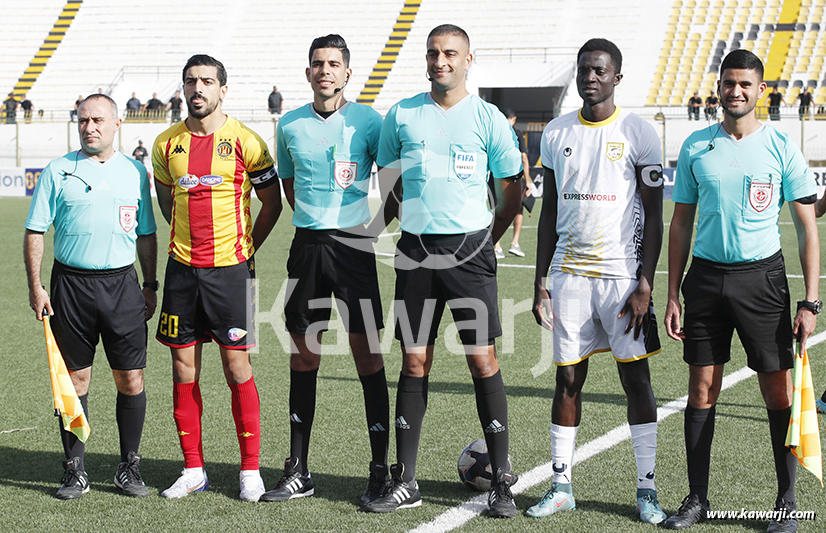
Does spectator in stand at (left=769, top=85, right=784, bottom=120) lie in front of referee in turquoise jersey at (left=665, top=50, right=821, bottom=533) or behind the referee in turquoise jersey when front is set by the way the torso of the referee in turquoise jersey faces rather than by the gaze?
behind

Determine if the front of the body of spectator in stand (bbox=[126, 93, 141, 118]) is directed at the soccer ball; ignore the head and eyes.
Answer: yes

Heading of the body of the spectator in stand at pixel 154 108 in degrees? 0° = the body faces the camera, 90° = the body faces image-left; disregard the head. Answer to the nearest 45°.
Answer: approximately 0°

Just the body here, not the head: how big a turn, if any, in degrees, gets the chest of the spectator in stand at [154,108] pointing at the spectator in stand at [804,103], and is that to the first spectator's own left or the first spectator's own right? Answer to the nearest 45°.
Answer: approximately 45° to the first spectator's own left

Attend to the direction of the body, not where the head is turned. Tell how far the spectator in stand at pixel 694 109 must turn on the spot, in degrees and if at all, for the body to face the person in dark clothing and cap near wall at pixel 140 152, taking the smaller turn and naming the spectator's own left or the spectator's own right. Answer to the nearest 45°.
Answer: approximately 90° to the spectator's own right

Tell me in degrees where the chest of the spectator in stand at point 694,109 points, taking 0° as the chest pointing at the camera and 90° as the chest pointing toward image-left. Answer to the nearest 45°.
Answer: approximately 0°

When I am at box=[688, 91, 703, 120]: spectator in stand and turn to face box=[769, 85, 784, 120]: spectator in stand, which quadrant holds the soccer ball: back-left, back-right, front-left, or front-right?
back-right

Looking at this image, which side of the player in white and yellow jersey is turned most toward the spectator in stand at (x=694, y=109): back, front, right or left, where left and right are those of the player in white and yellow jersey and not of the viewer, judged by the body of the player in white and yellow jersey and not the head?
back

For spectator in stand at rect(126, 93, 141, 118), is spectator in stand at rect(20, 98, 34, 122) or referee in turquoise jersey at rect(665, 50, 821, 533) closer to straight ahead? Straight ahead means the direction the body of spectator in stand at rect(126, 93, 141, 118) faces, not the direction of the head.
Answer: the referee in turquoise jersey

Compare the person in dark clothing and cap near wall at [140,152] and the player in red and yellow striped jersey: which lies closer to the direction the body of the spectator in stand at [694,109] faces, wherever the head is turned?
the player in red and yellow striped jersey

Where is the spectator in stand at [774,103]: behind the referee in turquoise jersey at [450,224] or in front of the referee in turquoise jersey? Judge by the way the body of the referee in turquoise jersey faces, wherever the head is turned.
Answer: behind

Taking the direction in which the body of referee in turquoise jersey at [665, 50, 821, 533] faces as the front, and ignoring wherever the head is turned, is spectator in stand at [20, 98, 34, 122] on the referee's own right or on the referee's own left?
on the referee's own right

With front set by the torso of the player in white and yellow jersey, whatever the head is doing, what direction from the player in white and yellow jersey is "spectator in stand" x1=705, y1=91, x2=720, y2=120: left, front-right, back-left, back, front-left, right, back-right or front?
back
